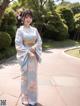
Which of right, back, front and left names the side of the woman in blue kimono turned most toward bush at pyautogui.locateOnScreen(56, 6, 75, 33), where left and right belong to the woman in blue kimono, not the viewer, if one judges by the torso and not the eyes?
back

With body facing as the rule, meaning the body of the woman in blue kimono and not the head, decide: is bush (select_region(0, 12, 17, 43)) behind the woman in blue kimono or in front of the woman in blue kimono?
behind

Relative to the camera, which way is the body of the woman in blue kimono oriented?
toward the camera

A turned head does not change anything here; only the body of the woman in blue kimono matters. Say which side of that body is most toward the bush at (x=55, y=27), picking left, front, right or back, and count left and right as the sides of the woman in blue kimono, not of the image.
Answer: back
